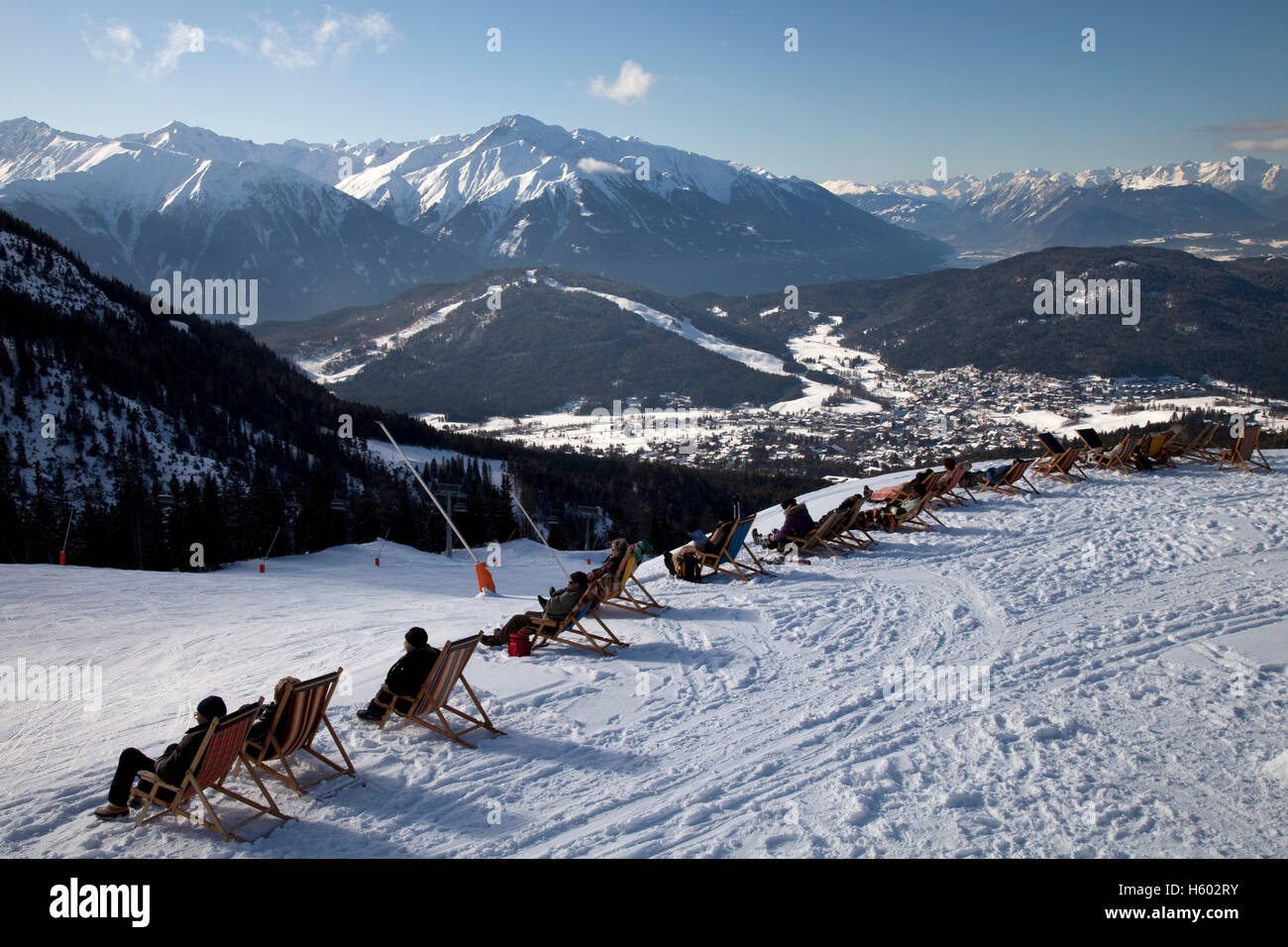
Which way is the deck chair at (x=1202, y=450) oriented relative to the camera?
to the viewer's left

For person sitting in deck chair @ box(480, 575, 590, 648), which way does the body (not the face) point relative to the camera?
to the viewer's left

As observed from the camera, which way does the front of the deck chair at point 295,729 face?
facing away from the viewer and to the left of the viewer

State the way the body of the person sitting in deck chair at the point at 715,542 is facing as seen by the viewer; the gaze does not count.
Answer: to the viewer's left

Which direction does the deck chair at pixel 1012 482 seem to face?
to the viewer's left

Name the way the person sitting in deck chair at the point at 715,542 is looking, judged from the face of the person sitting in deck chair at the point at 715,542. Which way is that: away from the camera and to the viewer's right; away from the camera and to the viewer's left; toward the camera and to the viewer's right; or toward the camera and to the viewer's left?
away from the camera and to the viewer's left

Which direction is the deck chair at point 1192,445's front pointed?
to the viewer's left

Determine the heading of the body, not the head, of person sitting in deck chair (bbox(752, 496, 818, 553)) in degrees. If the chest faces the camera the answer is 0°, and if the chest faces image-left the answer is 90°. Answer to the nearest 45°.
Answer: approximately 90°

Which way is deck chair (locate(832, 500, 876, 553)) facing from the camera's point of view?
to the viewer's left
